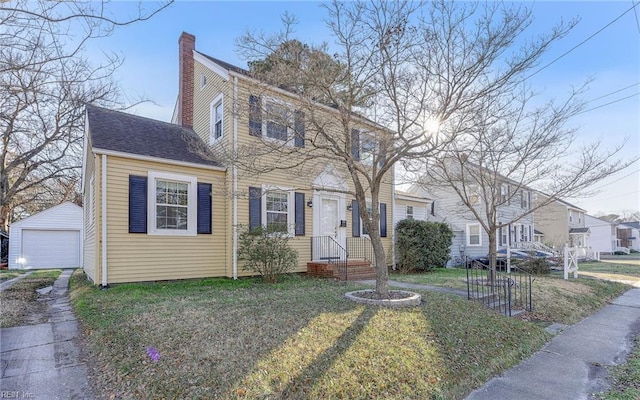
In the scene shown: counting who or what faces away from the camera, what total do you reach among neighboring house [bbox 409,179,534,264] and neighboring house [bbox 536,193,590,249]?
0

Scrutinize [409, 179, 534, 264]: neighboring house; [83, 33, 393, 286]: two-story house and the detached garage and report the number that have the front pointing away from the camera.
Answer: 0

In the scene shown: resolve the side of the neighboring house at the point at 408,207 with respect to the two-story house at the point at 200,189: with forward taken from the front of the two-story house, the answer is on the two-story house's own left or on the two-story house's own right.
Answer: on the two-story house's own left

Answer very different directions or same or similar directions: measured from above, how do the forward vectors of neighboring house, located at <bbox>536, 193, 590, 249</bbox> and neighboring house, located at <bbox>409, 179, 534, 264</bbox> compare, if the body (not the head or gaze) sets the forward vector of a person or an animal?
same or similar directions

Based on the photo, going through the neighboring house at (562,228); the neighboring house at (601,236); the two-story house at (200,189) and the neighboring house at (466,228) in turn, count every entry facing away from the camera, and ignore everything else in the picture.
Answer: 0

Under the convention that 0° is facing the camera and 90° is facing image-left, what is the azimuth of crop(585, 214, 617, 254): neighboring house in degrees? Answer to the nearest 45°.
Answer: approximately 315°

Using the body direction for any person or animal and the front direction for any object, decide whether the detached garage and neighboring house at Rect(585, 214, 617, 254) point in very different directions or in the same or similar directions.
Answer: same or similar directions

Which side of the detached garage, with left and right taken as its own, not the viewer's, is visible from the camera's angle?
front

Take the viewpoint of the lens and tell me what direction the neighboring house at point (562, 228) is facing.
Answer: facing the viewer and to the right of the viewer

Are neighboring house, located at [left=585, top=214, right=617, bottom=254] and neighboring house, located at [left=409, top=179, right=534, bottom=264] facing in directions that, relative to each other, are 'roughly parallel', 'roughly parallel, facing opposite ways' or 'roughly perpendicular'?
roughly parallel
